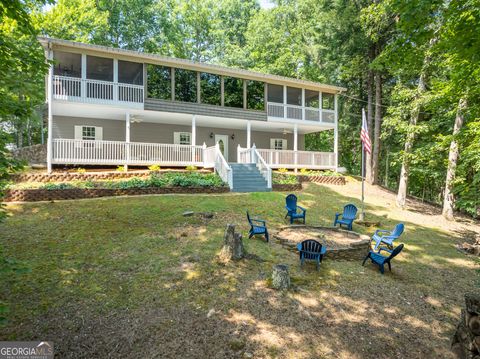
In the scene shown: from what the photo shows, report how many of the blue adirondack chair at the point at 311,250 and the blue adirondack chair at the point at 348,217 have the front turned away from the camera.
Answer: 1

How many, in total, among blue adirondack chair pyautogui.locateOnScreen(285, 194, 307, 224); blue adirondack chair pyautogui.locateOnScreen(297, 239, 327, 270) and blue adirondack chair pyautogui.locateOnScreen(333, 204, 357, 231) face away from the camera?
1

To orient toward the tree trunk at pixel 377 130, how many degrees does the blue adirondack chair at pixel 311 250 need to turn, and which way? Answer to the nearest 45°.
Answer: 0° — it already faces it

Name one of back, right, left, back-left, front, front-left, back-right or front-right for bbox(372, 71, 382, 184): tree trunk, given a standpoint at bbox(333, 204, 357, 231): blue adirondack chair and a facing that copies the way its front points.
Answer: back-right

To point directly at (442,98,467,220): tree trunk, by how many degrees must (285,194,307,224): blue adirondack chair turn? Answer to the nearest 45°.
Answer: approximately 90° to its left

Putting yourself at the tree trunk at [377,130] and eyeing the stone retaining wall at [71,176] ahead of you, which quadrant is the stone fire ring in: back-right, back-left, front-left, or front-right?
front-left

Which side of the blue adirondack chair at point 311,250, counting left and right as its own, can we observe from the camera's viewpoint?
back

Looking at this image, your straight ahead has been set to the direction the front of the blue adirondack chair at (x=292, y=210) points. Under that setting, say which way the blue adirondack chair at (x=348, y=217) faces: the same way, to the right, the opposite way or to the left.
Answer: to the right

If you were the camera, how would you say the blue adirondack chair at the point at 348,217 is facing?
facing the viewer and to the left of the viewer

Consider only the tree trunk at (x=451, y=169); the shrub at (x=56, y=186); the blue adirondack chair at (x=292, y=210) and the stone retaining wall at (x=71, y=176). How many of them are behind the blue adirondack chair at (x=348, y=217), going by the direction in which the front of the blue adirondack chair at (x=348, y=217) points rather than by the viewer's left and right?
1

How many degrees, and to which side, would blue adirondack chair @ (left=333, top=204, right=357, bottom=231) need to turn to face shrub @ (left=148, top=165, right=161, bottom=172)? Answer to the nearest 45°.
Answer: approximately 45° to its right

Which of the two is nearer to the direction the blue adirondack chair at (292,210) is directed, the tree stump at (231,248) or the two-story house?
the tree stump

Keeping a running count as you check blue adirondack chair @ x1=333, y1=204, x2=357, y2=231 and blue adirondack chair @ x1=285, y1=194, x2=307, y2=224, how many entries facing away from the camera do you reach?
0

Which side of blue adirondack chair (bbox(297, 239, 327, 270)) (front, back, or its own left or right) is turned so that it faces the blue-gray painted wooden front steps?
front

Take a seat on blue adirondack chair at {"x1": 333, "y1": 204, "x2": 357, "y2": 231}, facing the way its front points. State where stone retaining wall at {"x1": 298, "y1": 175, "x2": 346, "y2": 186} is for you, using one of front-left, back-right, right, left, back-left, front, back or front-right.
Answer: back-right

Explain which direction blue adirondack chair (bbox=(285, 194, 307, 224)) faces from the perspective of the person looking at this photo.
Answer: facing the viewer and to the right of the viewer

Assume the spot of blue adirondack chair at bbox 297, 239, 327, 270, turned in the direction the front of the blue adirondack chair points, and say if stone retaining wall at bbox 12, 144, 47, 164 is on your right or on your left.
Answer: on your left

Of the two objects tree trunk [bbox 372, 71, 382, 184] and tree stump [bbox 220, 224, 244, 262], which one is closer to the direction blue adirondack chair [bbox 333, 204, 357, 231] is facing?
the tree stump

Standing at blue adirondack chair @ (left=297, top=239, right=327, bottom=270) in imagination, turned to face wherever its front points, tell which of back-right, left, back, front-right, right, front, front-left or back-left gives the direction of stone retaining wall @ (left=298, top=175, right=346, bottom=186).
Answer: front

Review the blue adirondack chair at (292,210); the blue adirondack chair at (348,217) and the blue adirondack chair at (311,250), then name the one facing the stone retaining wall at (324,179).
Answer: the blue adirondack chair at (311,250)

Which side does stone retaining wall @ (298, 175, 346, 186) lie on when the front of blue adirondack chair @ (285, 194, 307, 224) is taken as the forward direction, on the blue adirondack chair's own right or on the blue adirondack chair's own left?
on the blue adirondack chair's own left
